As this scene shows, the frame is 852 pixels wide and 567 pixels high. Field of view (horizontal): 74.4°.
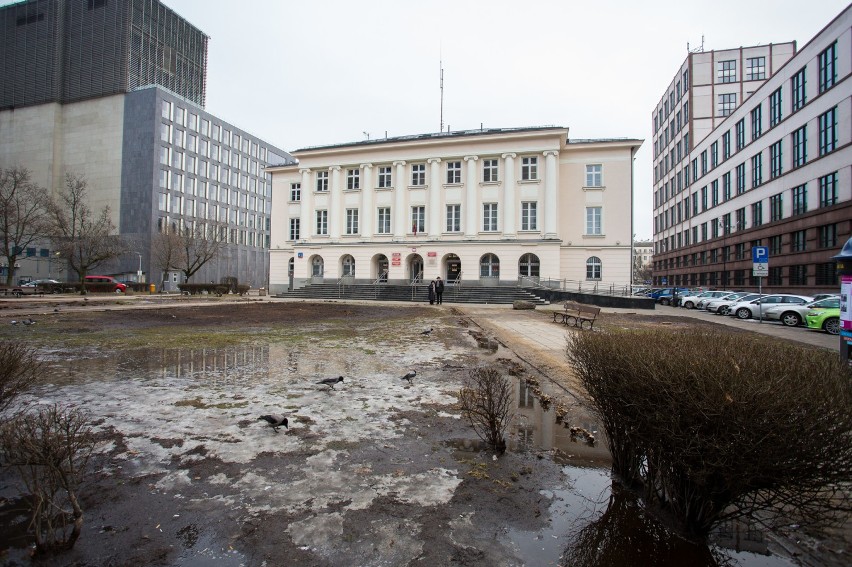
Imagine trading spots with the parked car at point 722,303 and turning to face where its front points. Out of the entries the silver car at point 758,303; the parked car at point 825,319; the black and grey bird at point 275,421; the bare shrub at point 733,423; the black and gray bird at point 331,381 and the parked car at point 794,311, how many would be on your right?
0

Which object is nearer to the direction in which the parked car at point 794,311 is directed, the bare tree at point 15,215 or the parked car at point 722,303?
the bare tree

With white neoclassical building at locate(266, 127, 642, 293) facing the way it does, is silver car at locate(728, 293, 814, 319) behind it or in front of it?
in front

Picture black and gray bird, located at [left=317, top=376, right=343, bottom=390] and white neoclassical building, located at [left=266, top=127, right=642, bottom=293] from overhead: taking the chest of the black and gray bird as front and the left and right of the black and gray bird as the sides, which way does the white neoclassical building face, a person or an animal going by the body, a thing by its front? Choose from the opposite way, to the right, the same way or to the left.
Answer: to the right

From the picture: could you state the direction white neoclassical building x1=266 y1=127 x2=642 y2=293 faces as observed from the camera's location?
facing the viewer

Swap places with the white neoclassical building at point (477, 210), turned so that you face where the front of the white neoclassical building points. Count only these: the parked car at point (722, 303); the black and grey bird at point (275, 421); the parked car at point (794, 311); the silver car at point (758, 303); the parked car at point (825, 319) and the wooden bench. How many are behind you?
0

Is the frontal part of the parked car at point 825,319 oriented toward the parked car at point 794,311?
no

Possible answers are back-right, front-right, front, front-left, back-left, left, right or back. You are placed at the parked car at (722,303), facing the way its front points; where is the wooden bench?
front-left

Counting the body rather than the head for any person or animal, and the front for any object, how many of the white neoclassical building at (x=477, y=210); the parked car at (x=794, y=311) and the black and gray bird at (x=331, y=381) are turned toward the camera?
1

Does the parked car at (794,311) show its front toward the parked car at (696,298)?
no

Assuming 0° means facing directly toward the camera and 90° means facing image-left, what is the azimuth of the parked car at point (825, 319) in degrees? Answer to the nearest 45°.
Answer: approximately 45°

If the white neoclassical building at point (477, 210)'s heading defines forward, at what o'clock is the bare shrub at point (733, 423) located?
The bare shrub is roughly at 12 o'clock from the white neoclassical building.
